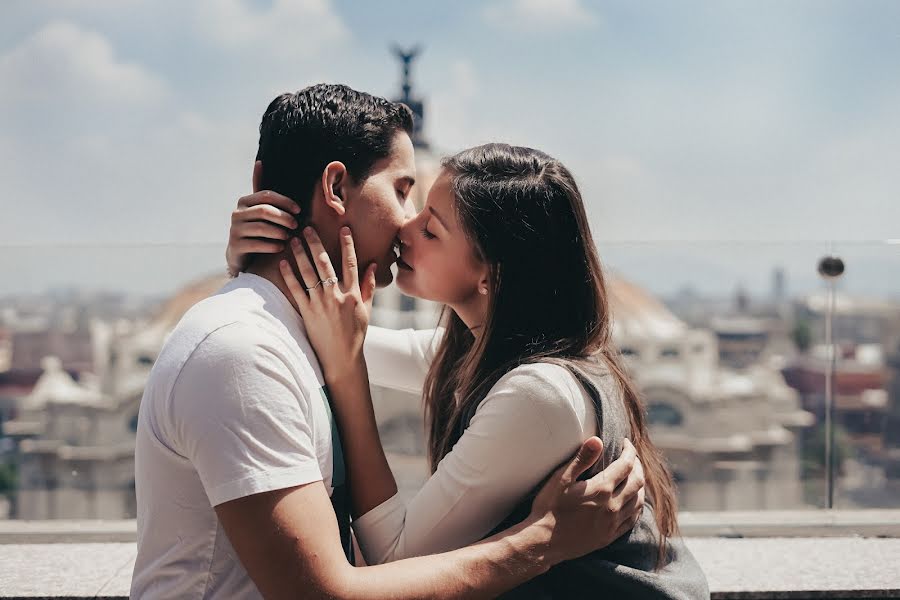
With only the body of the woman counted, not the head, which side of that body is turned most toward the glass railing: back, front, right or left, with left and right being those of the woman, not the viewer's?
right

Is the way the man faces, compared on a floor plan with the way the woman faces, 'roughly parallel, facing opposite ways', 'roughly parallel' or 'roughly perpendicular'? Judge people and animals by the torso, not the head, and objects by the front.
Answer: roughly parallel, facing opposite ways

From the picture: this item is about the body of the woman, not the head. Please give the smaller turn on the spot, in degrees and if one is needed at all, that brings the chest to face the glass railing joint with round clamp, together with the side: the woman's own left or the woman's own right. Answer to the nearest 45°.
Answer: approximately 135° to the woman's own right

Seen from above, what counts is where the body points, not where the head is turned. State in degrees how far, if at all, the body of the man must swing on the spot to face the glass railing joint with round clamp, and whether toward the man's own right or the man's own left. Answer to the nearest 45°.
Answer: approximately 45° to the man's own left

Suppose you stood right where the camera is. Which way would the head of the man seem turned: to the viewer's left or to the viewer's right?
to the viewer's right

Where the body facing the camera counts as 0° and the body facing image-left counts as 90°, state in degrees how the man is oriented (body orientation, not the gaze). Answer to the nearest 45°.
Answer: approximately 270°

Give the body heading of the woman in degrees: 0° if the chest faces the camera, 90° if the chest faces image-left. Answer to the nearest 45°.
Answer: approximately 90°

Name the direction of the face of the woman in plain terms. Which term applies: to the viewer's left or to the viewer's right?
to the viewer's left
